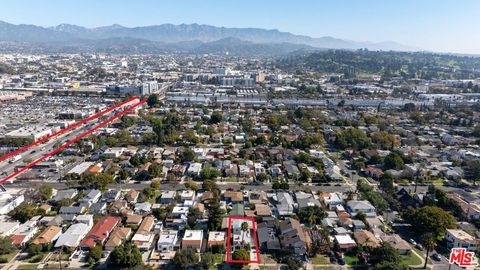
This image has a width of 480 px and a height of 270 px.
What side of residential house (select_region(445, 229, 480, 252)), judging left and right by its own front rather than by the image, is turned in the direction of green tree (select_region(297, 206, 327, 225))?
right

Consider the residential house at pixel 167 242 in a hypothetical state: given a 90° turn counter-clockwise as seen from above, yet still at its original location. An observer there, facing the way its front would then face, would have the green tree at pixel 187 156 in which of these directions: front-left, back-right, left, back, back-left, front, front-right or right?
left

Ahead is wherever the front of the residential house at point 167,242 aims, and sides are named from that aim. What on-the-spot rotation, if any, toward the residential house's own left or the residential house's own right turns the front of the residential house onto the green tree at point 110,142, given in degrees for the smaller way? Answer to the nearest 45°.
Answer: approximately 180°

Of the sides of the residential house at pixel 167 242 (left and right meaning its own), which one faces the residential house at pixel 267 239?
left

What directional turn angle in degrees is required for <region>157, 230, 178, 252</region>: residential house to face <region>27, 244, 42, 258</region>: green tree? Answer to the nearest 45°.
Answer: approximately 90° to its right

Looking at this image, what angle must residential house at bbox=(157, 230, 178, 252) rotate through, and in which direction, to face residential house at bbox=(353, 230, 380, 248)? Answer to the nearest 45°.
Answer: approximately 90° to its left

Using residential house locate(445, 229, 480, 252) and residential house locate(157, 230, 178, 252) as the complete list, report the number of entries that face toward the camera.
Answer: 2

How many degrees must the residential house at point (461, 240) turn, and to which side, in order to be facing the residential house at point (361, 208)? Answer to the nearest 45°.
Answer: approximately 90° to its right

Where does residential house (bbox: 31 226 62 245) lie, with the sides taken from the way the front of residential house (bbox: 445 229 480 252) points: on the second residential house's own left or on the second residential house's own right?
on the second residential house's own right

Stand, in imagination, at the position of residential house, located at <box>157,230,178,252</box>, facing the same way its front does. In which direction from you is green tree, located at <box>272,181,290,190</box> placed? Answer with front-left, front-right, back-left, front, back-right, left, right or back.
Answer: back-left

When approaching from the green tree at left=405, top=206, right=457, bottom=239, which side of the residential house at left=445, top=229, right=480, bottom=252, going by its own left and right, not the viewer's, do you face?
right

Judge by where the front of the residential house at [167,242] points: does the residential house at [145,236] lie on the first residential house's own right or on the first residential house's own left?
on the first residential house's own right

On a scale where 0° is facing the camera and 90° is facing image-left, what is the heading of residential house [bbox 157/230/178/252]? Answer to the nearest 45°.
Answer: approximately 0°
